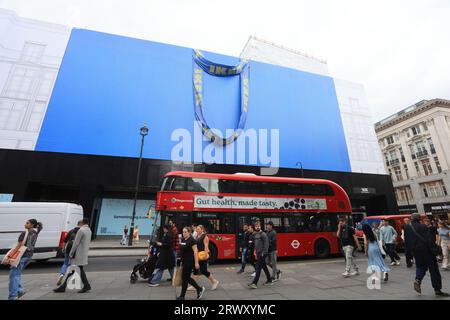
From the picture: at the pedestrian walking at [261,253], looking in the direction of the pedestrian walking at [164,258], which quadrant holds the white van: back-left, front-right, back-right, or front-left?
front-right

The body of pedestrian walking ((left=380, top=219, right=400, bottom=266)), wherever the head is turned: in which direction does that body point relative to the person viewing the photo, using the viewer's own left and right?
facing the viewer and to the left of the viewer

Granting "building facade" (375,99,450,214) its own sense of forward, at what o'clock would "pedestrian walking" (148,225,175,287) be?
The pedestrian walking is roughly at 11 o'clock from the building facade.

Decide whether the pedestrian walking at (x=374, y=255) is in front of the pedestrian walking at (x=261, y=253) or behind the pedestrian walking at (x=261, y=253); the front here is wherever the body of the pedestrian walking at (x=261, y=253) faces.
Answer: behind

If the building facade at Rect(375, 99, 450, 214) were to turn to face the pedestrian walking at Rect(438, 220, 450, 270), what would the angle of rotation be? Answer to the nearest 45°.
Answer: approximately 45° to its left
